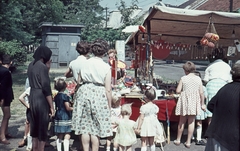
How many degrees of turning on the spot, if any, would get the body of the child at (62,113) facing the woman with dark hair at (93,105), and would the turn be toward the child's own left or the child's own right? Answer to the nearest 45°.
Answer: approximately 90° to the child's own right

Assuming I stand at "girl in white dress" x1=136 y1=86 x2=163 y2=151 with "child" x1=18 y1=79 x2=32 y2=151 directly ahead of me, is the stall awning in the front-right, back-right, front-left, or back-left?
back-right

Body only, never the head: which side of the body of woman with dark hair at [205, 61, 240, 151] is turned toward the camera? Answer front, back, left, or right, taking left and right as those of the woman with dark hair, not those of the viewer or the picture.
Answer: back

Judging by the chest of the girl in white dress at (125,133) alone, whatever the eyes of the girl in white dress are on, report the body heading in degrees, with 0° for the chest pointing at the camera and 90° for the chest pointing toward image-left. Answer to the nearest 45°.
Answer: approximately 180°

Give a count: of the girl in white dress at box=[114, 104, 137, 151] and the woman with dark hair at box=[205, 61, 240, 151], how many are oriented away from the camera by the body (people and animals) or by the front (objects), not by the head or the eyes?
2

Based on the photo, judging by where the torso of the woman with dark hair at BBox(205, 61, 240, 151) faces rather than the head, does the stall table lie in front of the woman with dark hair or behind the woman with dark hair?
in front

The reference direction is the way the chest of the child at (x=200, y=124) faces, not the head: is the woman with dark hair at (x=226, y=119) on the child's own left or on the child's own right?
on the child's own right
